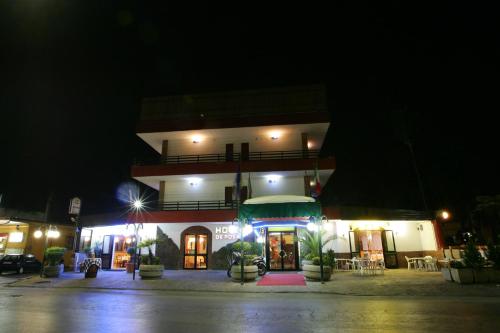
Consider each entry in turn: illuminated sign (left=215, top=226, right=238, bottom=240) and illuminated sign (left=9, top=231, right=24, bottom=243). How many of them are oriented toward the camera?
2

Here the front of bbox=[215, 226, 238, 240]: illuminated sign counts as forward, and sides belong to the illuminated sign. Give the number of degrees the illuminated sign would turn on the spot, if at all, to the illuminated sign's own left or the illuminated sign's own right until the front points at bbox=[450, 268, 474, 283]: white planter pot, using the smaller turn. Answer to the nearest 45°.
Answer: approximately 45° to the illuminated sign's own left

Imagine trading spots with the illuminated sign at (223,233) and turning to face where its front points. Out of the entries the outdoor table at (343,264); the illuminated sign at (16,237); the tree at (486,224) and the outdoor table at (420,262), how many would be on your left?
3

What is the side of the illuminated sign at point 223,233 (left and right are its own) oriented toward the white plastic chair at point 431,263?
left

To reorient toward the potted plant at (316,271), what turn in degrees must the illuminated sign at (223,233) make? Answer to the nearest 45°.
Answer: approximately 45° to its left

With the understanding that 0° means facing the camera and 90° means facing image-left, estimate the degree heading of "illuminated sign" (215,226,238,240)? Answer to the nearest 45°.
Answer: approximately 0°

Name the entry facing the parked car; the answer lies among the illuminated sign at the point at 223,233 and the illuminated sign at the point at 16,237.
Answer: the illuminated sign at the point at 16,237

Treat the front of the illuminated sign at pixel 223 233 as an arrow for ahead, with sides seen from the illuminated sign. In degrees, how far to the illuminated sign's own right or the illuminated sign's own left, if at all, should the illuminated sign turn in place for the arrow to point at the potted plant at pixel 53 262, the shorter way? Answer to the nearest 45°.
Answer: approximately 90° to the illuminated sign's own right

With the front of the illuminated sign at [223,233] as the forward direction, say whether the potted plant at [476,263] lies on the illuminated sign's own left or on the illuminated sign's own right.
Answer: on the illuminated sign's own left

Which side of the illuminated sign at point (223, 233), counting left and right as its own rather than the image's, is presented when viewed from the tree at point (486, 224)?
left

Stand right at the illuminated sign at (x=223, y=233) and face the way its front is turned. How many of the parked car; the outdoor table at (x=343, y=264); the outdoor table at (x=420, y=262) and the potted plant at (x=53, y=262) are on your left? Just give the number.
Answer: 2
